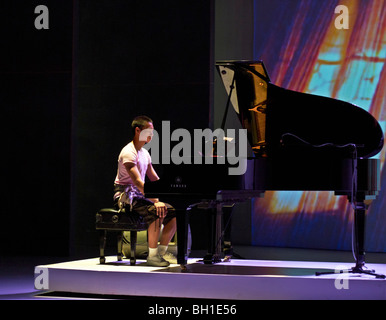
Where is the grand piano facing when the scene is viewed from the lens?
facing to the left of the viewer

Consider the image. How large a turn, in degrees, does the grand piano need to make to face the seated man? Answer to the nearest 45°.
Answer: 0° — it already faces them

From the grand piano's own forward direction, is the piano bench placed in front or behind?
in front

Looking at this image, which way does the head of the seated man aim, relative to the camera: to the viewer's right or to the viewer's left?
to the viewer's right
